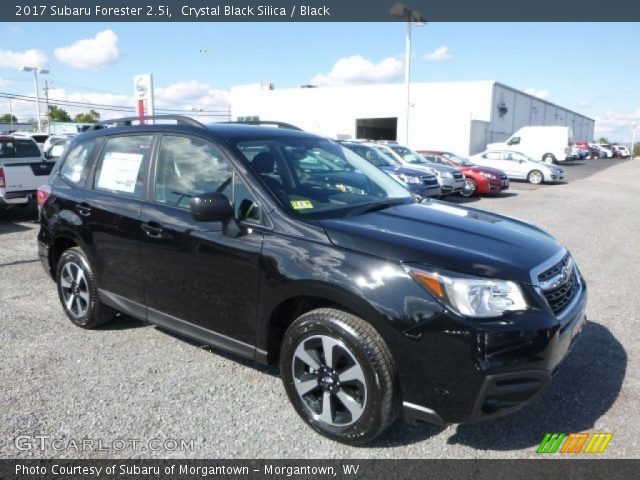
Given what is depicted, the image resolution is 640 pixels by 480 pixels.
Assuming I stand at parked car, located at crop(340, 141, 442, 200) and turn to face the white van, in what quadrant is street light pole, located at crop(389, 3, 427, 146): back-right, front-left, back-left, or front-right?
front-left

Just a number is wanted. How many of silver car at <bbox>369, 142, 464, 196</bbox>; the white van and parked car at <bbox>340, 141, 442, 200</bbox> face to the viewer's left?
1

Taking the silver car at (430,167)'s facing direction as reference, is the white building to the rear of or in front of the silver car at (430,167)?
to the rear

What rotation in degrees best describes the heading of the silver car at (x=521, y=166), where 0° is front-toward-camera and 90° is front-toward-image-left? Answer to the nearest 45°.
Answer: approximately 315°

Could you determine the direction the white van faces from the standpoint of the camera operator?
facing to the left of the viewer

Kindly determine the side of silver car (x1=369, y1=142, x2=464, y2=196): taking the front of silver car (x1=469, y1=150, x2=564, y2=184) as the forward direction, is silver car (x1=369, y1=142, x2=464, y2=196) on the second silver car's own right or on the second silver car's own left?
on the second silver car's own right

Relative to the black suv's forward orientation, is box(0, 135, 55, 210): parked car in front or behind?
behind

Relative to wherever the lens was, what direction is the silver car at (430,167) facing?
facing the viewer and to the right of the viewer

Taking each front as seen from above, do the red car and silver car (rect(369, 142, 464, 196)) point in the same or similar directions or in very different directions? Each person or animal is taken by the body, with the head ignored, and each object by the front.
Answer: same or similar directions

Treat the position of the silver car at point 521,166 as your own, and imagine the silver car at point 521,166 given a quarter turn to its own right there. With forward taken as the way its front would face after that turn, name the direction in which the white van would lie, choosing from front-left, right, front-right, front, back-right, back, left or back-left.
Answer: back-right
